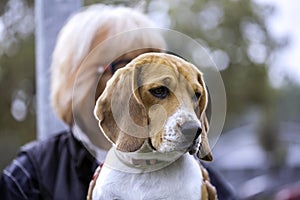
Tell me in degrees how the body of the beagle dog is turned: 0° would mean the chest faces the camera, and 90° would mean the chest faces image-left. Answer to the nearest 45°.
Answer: approximately 315°

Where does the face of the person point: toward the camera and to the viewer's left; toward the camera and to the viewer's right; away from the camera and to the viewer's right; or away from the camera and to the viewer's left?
toward the camera and to the viewer's right
